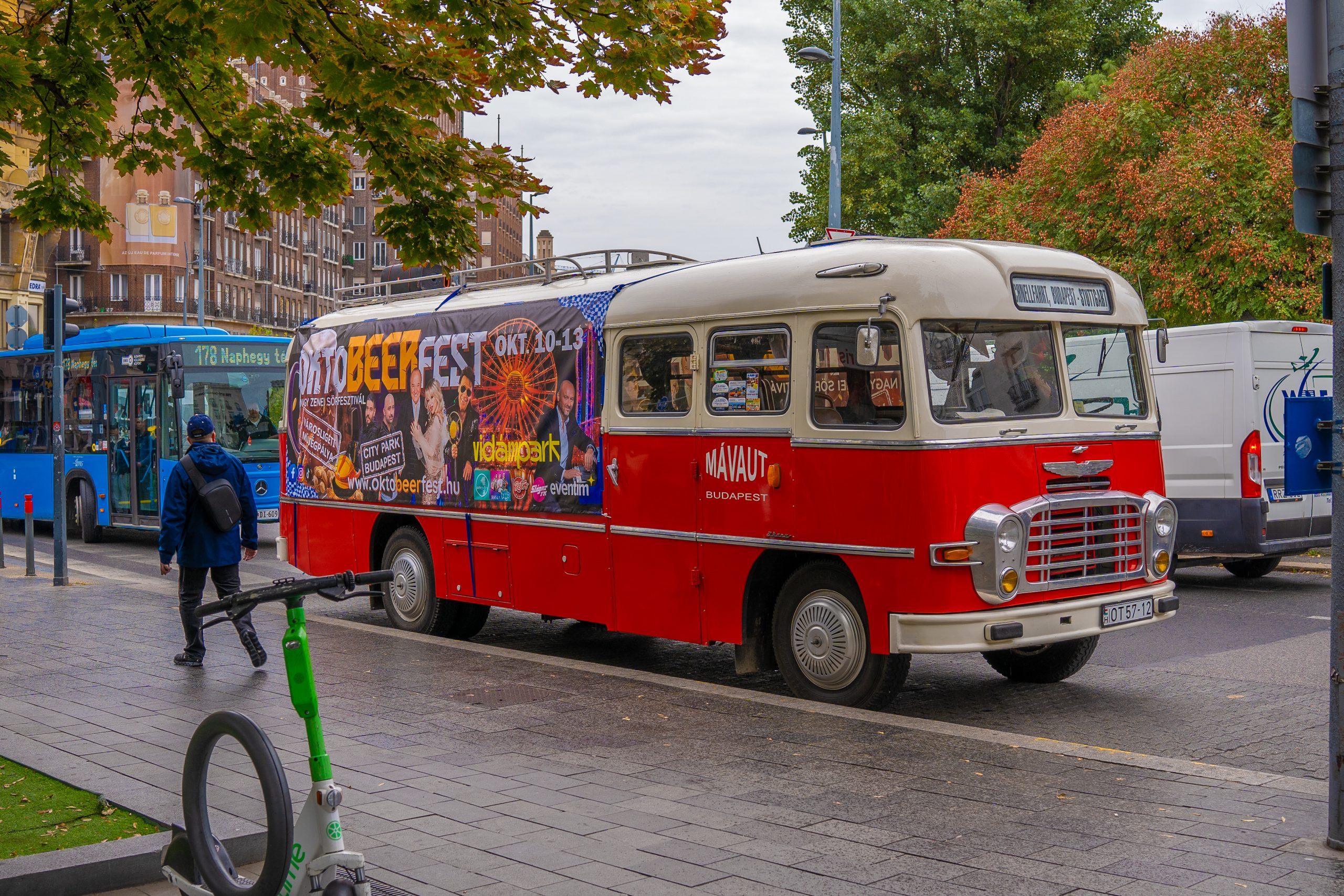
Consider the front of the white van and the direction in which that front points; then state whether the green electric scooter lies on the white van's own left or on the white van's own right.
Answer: on the white van's own left

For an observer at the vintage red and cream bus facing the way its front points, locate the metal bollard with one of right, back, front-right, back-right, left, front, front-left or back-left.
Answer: back

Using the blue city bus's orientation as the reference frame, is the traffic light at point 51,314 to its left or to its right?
on its right

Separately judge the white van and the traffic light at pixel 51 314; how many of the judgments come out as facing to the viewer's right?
1

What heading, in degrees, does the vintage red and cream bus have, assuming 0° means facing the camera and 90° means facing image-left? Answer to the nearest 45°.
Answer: approximately 315°

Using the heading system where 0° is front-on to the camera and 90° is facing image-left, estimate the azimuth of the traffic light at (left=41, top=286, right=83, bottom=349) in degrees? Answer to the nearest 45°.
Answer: approximately 270°

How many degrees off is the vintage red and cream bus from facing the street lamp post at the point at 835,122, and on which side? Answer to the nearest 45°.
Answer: approximately 135° to its left

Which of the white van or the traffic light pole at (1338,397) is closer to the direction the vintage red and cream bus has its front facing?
the traffic light pole

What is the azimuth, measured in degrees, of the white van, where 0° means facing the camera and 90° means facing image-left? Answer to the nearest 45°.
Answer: approximately 135°
